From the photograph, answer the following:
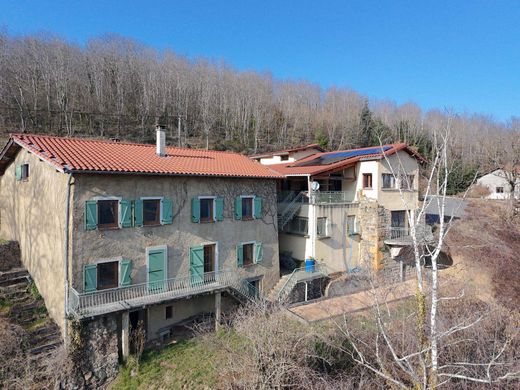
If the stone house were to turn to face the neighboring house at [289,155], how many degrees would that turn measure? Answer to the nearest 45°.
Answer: approximately 90° to its left

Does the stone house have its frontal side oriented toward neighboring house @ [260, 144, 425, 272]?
no

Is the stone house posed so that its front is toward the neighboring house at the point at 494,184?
no

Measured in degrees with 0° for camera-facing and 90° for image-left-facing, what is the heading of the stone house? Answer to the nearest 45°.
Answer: approximately 315°

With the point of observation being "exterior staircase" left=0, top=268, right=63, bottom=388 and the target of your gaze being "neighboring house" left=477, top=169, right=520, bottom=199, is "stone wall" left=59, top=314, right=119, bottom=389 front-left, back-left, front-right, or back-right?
front-right

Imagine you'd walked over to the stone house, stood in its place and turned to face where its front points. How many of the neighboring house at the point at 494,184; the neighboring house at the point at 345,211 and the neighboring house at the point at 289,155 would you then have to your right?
0

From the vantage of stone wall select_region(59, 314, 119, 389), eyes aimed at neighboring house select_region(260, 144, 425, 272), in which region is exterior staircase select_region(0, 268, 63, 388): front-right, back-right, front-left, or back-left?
back-left
